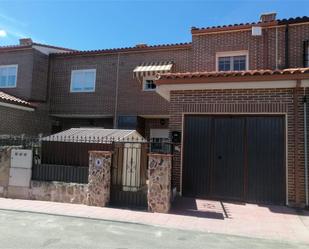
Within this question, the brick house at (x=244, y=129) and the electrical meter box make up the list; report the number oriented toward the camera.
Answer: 2

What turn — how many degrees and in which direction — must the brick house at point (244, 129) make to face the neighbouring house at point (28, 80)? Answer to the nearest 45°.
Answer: approximately 135° to its right

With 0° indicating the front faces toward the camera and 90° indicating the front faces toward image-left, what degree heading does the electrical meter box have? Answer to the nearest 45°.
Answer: approximately 0°

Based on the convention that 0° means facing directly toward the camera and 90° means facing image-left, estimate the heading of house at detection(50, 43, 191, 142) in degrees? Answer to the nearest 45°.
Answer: approximately 0°

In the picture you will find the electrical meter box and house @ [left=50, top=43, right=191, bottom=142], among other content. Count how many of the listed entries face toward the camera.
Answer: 2

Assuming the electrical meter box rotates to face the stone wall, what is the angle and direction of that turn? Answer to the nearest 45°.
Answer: approximately 45° to its left
